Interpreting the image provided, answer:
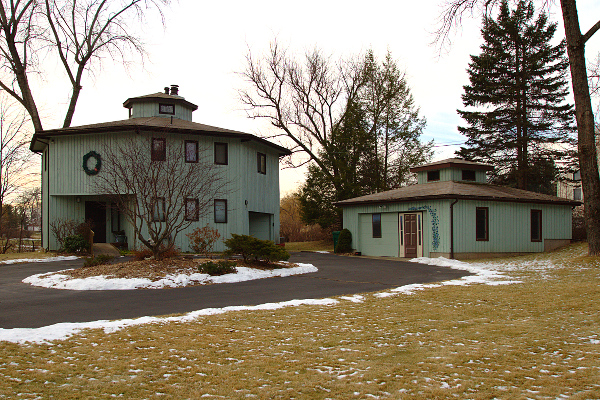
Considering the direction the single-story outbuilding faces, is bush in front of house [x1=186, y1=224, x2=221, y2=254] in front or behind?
in front

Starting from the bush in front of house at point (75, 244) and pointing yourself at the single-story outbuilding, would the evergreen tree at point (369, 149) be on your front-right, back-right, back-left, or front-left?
front-left

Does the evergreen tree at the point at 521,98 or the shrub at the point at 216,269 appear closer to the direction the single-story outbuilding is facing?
the shrub

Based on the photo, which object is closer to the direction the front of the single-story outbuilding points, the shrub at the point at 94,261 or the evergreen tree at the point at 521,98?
the shrub

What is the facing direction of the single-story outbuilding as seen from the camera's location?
facing the viewer and to the left of the viewer

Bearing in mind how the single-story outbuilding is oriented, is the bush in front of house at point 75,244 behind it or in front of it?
in front

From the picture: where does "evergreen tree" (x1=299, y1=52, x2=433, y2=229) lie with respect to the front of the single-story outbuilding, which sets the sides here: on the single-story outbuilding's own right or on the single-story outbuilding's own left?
on the single-story outbuilding's own right

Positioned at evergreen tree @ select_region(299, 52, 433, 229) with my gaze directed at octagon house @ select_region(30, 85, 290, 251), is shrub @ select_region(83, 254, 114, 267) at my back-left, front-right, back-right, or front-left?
front-left

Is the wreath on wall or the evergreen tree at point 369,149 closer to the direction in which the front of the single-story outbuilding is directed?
the wreath on wall
